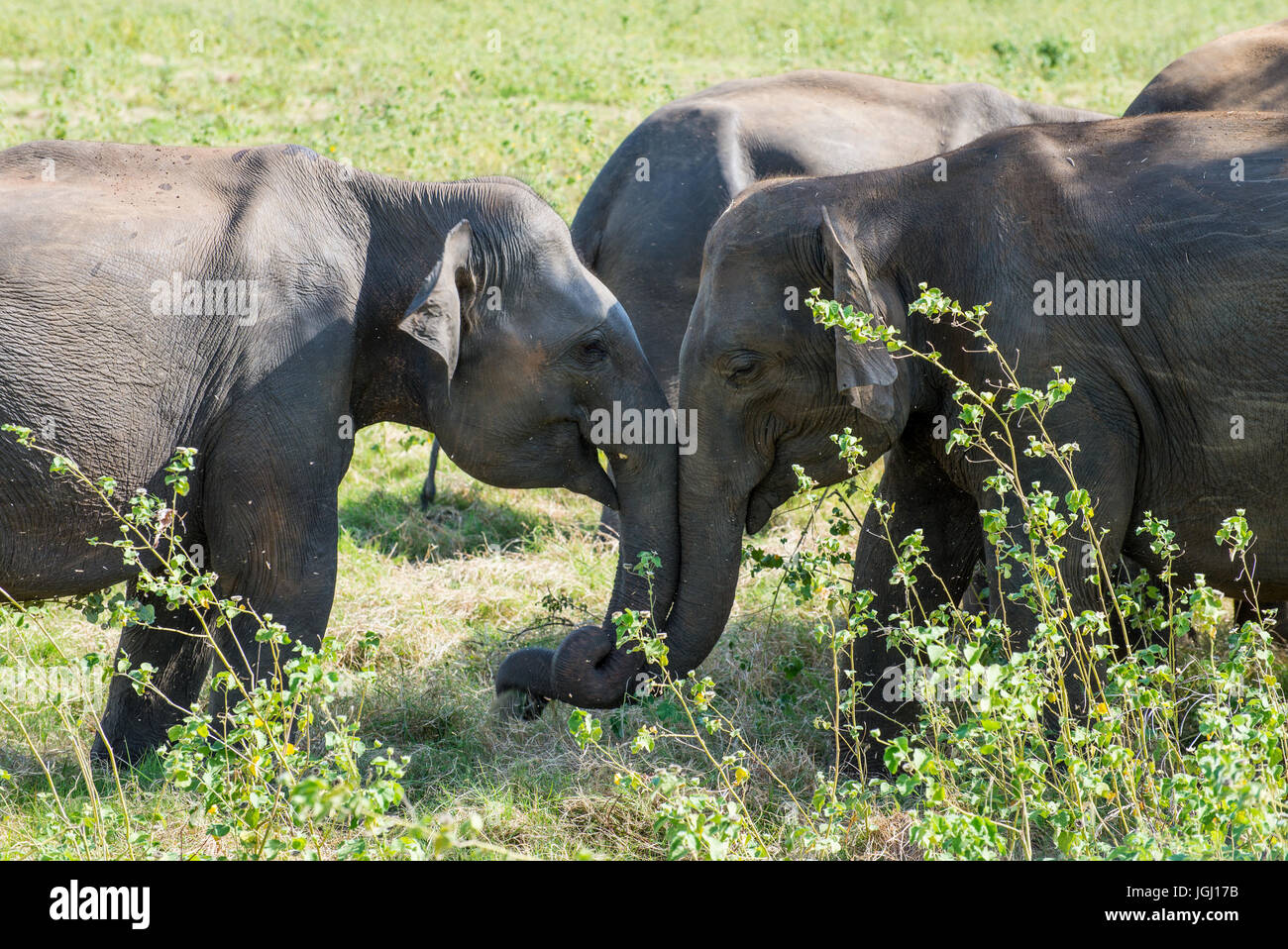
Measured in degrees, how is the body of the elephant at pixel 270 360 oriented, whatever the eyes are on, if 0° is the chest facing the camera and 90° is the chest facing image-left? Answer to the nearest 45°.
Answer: approximately 270°

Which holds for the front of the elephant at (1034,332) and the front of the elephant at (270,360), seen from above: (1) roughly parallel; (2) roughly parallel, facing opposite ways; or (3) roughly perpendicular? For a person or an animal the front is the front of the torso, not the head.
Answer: roughly parallel, facing opposite ways

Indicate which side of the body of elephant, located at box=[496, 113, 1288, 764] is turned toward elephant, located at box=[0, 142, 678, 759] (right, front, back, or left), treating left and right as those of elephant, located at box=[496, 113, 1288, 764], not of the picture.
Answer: front

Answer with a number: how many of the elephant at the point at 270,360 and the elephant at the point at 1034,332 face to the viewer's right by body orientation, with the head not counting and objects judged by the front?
1

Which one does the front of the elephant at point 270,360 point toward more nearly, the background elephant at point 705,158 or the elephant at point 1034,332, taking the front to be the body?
the elephant

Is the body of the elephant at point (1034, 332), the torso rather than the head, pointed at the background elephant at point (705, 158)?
no

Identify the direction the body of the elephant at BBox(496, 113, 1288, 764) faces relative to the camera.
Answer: to the viewer's left

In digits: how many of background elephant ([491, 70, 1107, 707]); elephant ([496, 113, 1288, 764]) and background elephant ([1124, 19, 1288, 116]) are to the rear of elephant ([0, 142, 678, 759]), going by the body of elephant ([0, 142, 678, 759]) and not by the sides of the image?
0

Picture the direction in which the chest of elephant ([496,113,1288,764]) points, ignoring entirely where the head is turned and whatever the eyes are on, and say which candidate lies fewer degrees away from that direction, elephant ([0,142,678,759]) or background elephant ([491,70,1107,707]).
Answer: the elephant

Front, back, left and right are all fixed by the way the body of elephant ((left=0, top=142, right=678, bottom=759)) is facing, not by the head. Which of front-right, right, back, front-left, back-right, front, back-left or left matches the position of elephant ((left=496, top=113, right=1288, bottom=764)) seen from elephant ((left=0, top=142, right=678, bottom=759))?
front

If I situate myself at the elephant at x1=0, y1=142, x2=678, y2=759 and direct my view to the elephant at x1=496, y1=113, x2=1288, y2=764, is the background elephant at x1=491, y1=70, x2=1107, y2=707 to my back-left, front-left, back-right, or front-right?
front-left

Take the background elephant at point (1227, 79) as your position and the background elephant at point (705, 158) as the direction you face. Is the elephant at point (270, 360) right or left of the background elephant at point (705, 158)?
left
